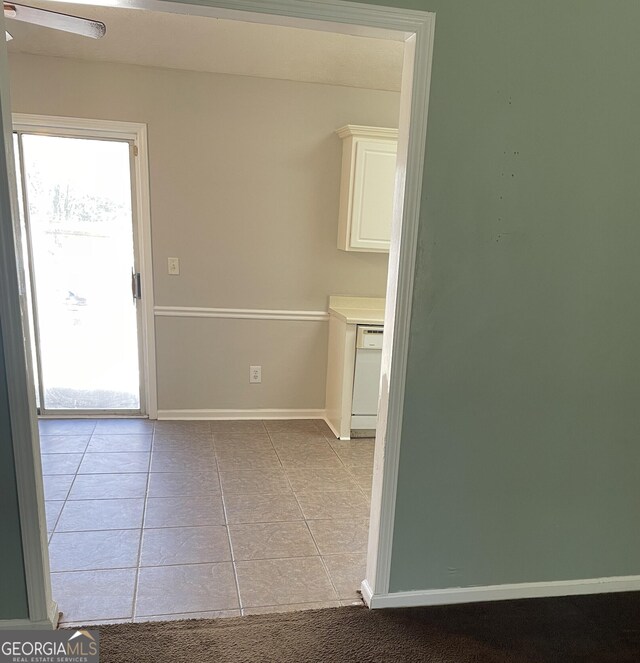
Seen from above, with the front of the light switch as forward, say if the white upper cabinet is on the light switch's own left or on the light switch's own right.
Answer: on the light switch's own left

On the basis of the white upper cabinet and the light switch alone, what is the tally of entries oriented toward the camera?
2

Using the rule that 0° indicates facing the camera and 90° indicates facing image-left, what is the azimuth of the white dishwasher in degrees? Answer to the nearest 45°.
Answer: approximately 0°

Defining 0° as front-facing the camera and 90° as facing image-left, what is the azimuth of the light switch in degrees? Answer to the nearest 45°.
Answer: approximately 0°

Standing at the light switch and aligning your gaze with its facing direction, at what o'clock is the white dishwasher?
The white dishwasher is roughly at 10 o'clock from the light switch.

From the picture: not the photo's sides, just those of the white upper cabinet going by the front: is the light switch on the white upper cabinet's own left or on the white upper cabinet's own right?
on the white upper cabinet's own right

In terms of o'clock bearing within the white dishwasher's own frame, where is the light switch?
The light switch is roughly at 3 o'clock from the white dishwasher.
